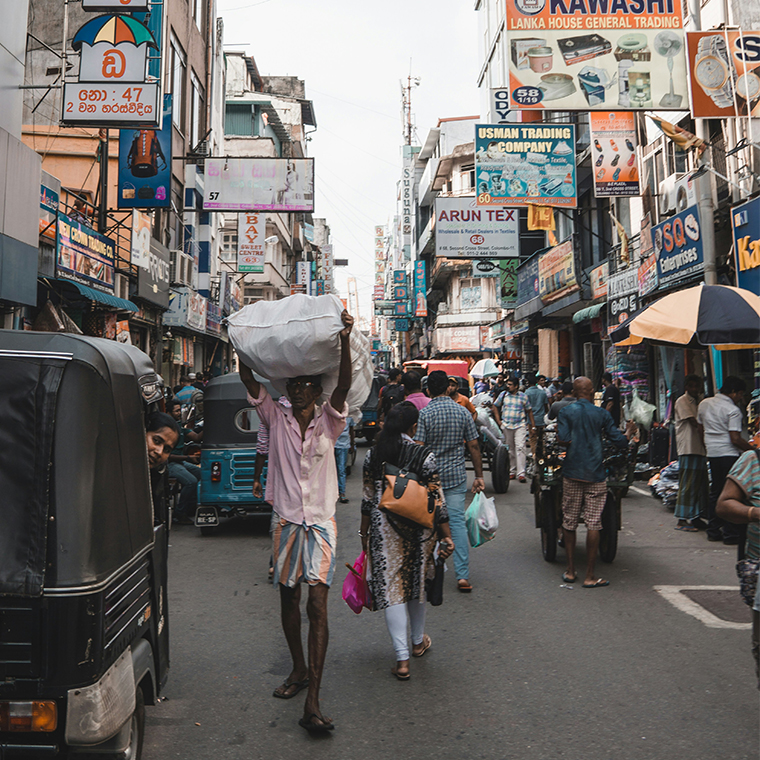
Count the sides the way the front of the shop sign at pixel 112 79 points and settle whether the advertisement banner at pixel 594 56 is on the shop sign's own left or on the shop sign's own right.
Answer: on the shop sign's own left

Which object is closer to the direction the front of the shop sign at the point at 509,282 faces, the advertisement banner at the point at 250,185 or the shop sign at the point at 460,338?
the advertisement banner

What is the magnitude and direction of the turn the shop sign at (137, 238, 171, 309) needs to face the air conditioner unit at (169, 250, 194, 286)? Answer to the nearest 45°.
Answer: approximately 135° to its left

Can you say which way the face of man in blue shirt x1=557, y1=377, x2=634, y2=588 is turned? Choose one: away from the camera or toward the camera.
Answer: away from the camera

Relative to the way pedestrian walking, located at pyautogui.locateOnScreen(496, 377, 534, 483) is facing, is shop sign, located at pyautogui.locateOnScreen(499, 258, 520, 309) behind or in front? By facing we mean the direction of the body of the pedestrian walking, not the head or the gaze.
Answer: behind

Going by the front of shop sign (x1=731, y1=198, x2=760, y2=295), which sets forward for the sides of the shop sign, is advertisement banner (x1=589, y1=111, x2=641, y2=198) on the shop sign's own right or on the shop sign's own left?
on the shop sign's own right

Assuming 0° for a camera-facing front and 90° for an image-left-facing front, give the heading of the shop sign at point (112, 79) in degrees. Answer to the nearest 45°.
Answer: approximately 0°
